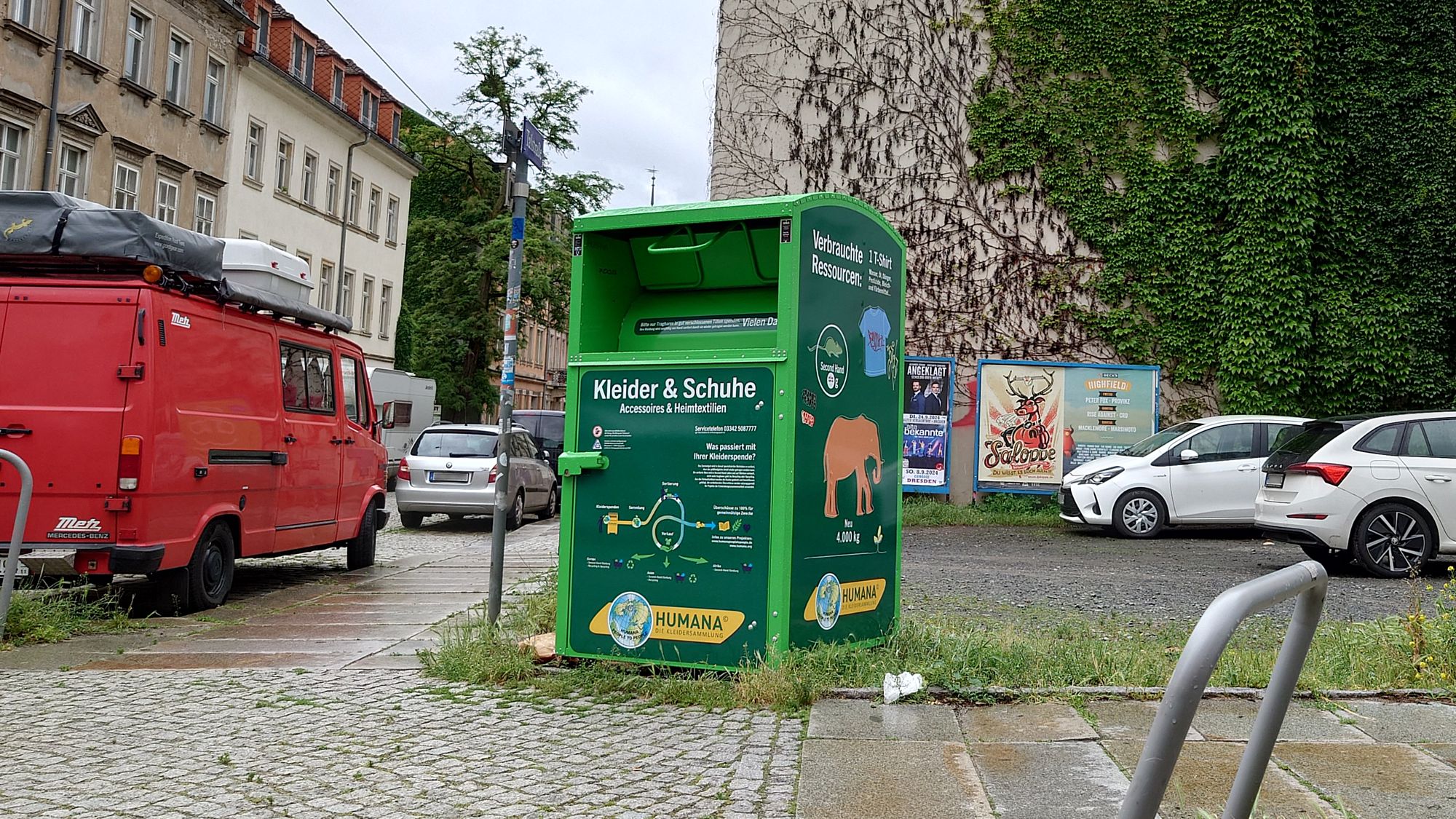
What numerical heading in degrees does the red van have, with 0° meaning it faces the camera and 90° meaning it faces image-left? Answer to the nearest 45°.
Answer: approximately 225°

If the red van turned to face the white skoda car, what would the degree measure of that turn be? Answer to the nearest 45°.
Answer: approximately 45° to its right

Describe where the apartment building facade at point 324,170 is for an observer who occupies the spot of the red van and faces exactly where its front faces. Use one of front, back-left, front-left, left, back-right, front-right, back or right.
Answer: front-left

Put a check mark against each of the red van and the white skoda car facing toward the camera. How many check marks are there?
0

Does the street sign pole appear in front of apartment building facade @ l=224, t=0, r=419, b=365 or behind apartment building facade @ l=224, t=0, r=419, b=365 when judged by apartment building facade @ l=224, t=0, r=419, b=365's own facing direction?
in front

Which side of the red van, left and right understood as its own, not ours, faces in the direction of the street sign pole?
right

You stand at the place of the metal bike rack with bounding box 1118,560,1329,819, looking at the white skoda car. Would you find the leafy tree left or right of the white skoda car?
left

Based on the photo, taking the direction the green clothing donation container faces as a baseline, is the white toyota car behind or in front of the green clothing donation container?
behind

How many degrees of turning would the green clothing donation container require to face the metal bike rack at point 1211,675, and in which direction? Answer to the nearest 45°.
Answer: approximately 45° to its left

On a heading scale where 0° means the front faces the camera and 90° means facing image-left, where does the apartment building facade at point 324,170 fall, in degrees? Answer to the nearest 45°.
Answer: approximately 315°

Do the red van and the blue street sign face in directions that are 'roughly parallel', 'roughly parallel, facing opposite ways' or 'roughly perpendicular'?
roughly perpendicular

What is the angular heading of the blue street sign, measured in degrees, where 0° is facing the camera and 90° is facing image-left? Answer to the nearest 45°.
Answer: approximately 315°
